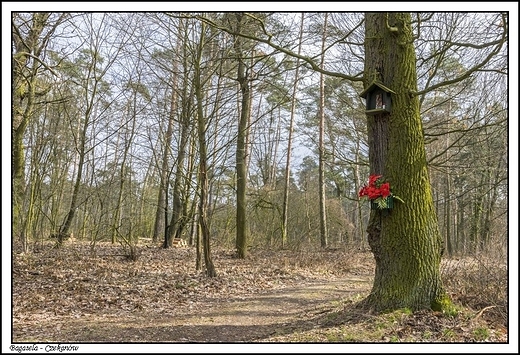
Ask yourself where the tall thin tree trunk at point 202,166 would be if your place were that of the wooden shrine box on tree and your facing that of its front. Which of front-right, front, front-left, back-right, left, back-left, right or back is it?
right

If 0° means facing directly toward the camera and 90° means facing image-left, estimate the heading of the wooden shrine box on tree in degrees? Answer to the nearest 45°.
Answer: approximately 45°
